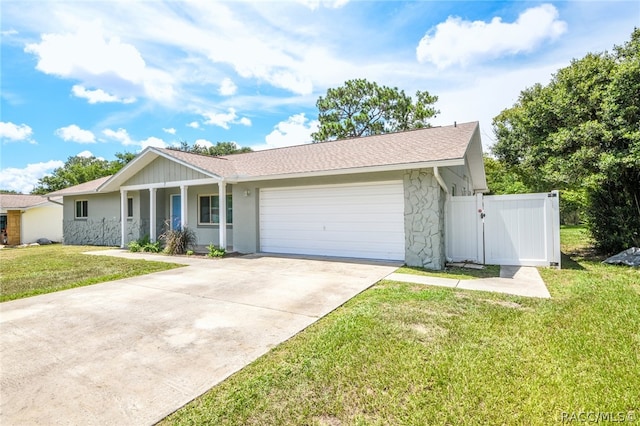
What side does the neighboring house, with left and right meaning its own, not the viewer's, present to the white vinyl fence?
left

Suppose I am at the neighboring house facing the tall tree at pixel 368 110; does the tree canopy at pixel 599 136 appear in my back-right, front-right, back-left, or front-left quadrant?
front-right

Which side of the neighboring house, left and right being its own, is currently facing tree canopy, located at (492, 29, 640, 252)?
left

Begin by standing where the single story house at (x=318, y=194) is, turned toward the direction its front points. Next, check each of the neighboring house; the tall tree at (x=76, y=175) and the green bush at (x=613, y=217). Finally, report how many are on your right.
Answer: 2

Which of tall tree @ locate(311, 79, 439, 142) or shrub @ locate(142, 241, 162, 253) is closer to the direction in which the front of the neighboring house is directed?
the shrub

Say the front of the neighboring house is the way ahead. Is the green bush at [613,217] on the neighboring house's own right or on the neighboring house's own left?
on the neighboring house's own left

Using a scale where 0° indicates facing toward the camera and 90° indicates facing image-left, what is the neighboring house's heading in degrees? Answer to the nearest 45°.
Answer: approximately 45°

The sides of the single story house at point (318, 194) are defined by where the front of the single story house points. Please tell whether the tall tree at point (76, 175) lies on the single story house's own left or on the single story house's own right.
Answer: on the single story house's own right

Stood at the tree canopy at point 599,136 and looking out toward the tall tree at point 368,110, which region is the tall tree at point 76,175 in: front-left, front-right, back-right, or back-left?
front-left

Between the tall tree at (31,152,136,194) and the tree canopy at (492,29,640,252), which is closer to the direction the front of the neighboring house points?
the tree canopy

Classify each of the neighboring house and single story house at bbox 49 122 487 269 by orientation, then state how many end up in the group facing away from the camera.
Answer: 0

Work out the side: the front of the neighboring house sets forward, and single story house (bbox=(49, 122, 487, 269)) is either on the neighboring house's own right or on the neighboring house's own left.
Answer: on the neighboring house's own left

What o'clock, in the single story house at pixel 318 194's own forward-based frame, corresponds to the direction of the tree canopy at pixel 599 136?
The tree canopy is roughly at 8 o'clock from the single story house.
